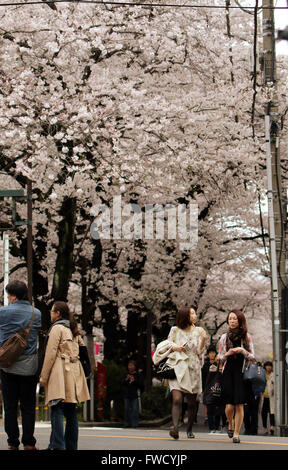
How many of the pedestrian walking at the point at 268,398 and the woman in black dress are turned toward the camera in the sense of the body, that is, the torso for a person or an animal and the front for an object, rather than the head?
2

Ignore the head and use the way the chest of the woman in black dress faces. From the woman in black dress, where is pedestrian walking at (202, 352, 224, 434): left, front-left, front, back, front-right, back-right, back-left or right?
back

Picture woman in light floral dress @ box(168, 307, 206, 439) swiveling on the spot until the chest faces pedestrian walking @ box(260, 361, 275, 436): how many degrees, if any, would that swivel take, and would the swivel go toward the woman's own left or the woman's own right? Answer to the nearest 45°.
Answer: approximately 180°

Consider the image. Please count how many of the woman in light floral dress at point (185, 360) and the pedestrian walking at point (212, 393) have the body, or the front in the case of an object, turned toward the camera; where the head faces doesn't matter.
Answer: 2

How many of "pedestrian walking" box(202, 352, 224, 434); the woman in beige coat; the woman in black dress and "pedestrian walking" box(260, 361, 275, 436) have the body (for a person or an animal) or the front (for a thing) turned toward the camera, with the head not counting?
3

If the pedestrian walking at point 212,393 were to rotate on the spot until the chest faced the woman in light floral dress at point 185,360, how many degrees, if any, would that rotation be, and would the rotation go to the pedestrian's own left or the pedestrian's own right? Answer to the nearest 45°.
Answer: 0° — they already face them

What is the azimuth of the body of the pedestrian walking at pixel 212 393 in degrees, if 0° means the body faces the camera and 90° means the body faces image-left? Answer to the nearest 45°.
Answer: approximately 0°

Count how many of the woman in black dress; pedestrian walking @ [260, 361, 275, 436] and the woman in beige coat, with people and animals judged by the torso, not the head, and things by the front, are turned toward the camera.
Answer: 2

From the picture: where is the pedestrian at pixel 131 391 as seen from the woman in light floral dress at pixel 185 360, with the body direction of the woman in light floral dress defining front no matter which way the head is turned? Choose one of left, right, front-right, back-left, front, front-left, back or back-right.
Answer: back
